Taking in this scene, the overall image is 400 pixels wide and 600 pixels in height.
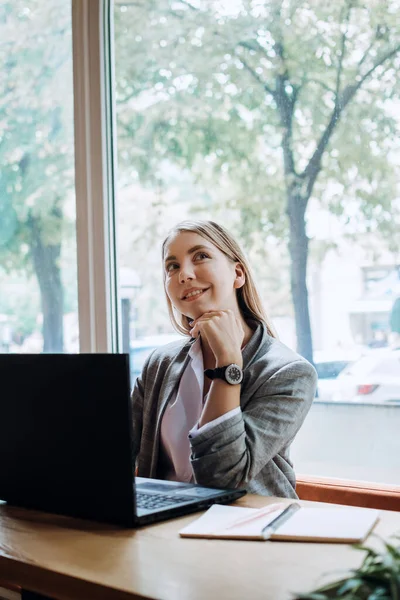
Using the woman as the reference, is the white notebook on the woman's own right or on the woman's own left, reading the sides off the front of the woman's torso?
on the woman's own left

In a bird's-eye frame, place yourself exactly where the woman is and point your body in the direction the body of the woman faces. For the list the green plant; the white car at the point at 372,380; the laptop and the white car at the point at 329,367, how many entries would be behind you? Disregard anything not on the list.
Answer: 2

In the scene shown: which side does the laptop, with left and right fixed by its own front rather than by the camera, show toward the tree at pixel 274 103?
front

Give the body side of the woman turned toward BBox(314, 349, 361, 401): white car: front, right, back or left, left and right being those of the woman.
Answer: back

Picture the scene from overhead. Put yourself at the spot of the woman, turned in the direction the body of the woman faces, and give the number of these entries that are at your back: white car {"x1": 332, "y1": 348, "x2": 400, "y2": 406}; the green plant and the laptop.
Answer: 1

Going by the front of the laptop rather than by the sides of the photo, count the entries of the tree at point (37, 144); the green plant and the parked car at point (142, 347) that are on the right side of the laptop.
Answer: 1

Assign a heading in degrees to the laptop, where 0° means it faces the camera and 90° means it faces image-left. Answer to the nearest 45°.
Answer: approximately 225°

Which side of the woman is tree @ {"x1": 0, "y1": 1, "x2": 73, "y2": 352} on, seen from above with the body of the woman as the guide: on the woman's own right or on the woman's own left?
on the woman's own right

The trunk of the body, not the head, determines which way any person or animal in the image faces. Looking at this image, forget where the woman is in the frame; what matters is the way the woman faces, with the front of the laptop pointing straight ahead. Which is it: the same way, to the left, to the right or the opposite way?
the opposite way

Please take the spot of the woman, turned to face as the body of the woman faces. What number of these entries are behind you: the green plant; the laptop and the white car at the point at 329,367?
1

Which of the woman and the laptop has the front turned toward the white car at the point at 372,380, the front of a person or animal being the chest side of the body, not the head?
the laptop

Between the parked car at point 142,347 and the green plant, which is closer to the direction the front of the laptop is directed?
the parked car
